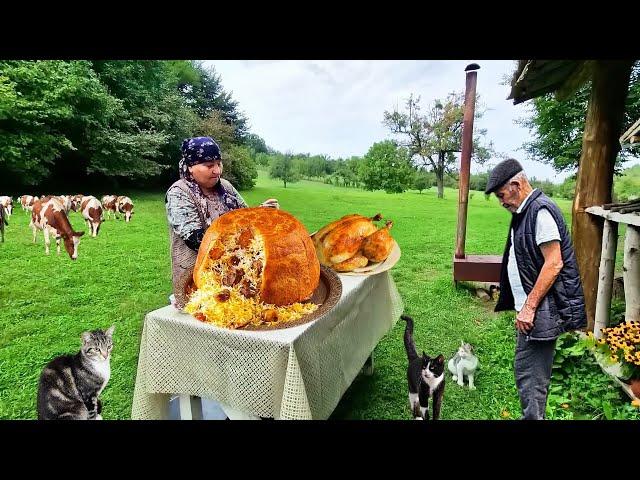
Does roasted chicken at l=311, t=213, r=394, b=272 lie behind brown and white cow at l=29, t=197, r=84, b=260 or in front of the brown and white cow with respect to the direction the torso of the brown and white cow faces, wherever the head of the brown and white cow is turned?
in front

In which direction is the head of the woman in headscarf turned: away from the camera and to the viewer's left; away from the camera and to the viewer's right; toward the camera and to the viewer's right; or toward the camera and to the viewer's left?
toward the camera and to the viewer's right

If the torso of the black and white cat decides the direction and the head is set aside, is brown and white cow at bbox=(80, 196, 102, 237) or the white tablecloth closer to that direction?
the white tablecloth

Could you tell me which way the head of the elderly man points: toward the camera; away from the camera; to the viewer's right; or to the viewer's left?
to the viewer's left

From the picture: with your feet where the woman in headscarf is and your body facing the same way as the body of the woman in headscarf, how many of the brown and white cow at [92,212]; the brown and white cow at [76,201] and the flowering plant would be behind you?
2

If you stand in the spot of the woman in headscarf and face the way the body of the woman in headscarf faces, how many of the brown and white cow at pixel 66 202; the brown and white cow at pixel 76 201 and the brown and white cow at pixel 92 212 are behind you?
3

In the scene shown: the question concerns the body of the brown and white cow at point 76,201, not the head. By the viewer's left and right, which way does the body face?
facing the viewer and to the right of the viewer

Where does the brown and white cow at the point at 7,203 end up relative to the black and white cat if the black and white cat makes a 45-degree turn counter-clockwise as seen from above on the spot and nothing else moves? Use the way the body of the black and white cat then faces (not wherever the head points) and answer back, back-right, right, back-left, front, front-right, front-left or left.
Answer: back

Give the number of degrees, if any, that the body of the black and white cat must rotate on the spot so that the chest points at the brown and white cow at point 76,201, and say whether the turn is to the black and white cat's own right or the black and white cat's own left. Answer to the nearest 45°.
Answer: approximately 135° to the black and white cat's own right

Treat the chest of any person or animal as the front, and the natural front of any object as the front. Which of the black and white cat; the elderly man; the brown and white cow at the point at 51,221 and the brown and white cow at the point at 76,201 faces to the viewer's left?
the elderly man

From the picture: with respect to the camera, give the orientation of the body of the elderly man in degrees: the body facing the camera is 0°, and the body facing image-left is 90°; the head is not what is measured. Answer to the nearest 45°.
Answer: approximately 90°

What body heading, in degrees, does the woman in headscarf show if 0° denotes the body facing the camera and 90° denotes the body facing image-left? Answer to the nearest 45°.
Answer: approximately 315°

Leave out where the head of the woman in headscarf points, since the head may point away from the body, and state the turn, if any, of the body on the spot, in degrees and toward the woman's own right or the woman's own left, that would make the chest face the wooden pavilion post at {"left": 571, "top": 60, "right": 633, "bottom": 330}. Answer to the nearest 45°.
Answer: approximately 45° to the woman's own left
